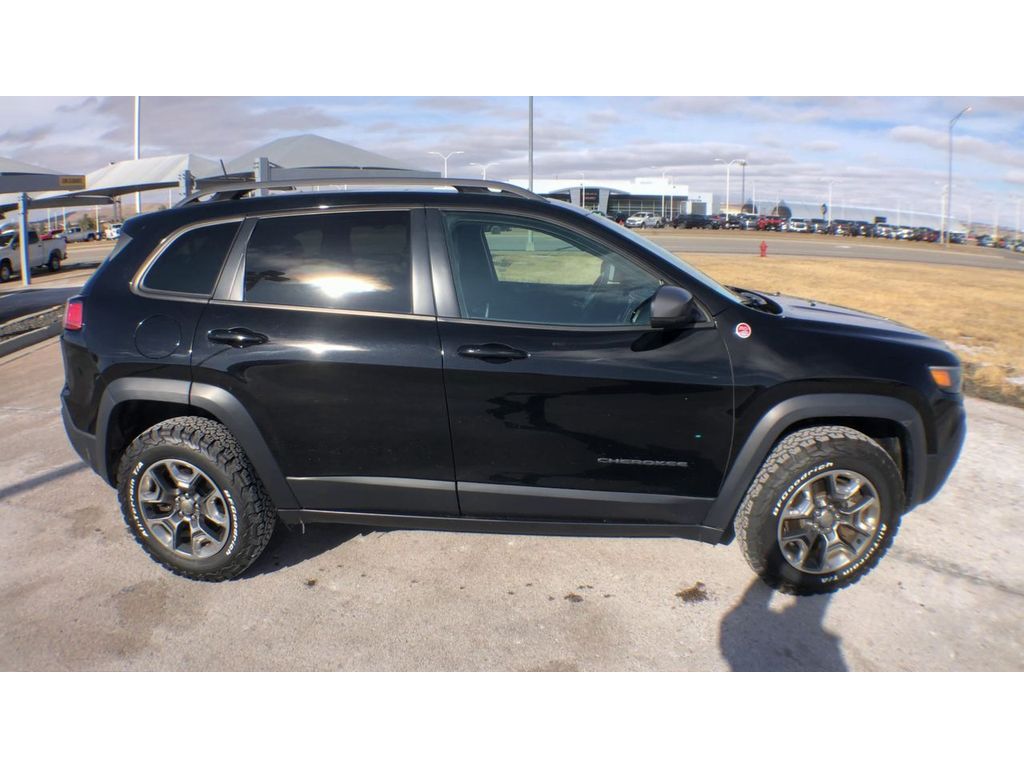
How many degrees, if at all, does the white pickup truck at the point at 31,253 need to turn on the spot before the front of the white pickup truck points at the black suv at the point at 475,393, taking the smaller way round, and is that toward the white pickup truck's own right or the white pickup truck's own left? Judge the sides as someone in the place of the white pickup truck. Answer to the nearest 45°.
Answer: approximately 45° to the white pickup truck's own left

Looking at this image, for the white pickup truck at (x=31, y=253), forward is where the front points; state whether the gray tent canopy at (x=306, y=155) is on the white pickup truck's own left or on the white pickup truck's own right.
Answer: on the white pickup truck's own left

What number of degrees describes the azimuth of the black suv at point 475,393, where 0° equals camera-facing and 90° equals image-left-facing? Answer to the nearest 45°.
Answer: approximately 270°

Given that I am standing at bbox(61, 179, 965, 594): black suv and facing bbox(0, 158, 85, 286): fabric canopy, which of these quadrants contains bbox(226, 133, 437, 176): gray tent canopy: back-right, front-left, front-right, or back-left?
front-right

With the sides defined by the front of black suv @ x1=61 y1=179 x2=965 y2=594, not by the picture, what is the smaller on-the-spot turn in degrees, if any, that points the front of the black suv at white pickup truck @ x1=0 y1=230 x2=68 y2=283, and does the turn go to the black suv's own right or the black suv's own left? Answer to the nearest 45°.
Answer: approximately 135° to the black suv's own left

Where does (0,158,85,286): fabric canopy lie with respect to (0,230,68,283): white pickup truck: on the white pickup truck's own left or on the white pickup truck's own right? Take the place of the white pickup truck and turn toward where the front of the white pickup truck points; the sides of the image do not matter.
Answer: on the white pickup truck's own left

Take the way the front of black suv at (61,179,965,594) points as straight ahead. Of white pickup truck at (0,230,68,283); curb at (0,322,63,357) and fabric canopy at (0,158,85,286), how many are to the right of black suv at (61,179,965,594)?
0

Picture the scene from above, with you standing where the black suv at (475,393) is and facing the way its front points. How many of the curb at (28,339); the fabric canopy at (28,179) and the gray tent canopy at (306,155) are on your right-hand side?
0

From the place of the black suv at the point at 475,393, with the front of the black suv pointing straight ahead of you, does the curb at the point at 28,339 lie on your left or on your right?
on your left
